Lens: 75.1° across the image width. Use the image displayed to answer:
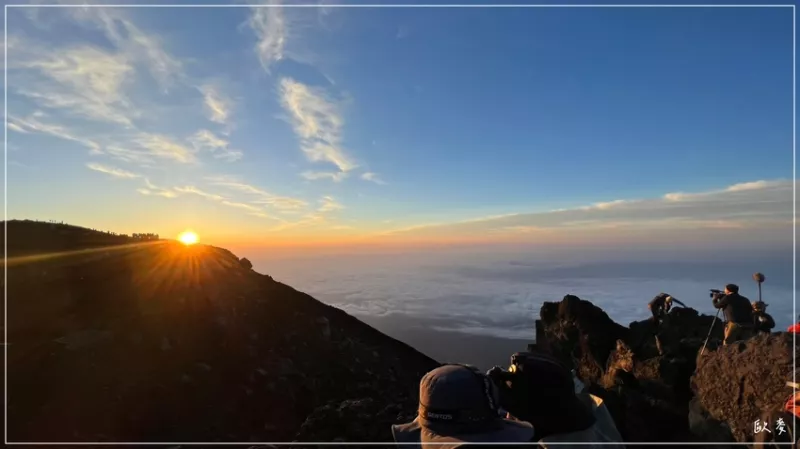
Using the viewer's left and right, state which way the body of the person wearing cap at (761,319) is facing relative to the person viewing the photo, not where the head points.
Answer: facing to the left of the viewer

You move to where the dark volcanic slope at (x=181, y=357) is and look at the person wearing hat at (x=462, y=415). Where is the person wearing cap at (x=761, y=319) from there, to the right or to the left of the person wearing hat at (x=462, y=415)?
left

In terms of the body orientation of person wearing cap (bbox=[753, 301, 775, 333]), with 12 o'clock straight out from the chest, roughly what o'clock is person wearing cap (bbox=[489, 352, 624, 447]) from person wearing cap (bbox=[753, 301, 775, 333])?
person wearing cap (bbox=[489, 352, 624, 447]) is roughly at 9 o'clock from person wearing cap (bbox=[753, 301, 775, 333]).

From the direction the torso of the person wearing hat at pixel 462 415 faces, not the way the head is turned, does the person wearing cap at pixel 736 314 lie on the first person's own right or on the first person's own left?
on the first person's own right

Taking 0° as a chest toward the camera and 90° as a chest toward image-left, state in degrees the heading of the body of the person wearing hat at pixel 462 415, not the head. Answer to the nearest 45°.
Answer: approximately 135°

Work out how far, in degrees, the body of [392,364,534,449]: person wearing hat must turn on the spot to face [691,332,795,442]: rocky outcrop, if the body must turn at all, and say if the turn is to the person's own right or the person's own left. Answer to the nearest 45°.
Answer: approximately 90° to the person's own right

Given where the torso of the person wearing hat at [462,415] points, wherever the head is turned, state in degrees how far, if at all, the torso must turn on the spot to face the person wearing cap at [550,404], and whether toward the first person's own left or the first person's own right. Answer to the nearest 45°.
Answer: approximately 90° to the first person's own right

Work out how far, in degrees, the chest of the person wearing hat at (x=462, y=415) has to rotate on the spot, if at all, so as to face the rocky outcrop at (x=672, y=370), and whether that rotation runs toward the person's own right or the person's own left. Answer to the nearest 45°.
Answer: approximately 90° to the person's own right

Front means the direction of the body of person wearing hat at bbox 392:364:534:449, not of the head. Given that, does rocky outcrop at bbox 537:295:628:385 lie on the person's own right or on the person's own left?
on the person's own right

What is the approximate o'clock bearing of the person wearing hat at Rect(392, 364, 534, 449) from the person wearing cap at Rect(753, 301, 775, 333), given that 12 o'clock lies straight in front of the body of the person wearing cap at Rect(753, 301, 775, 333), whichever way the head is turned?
the person wearing hat at Rect(392, 364, 534, 449) is roughly at 9 o'clock from the person wearing cap at Rect(753, 301, 775, 333).
